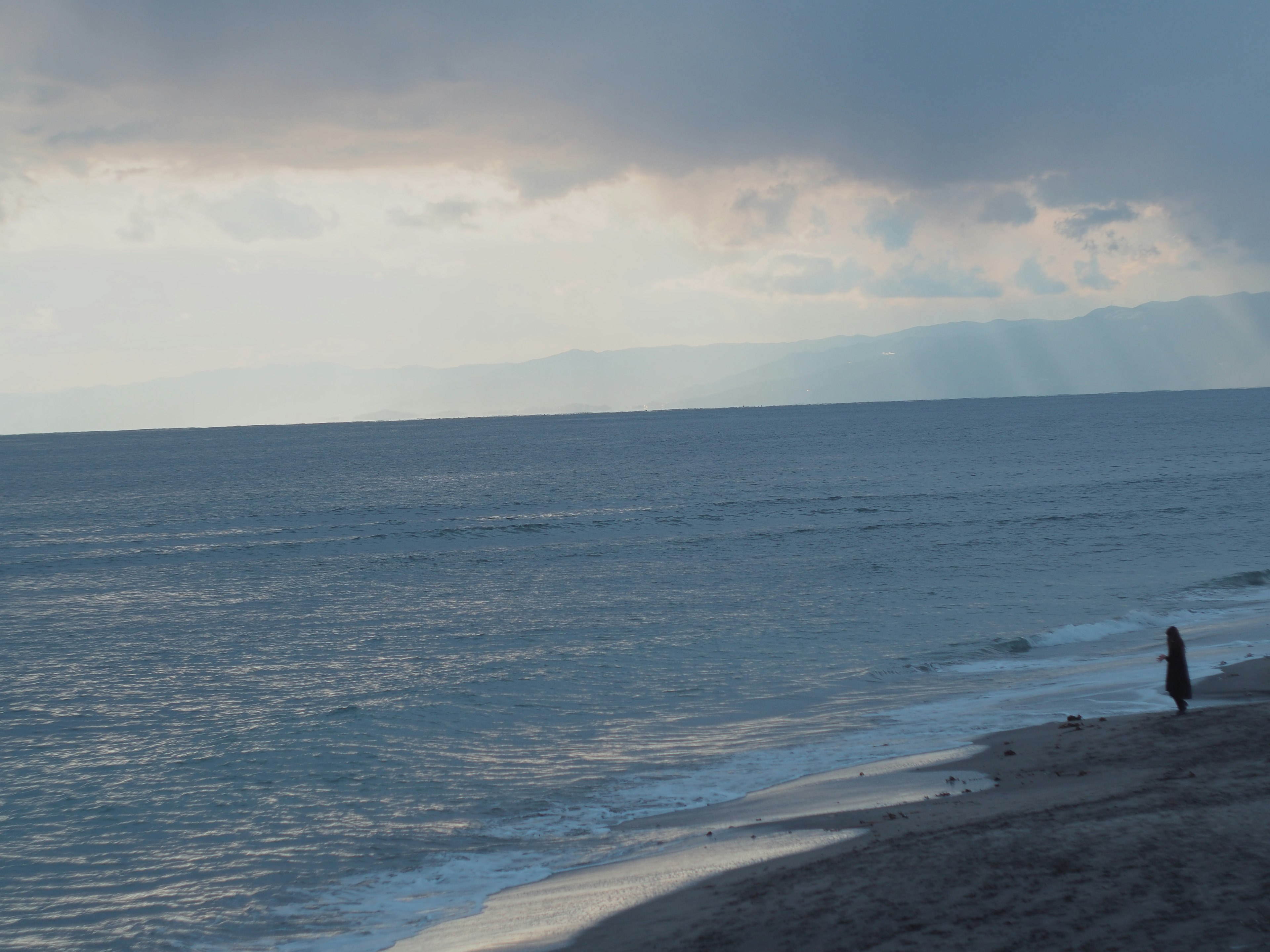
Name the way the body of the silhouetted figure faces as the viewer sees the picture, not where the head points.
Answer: to the viewer's left
